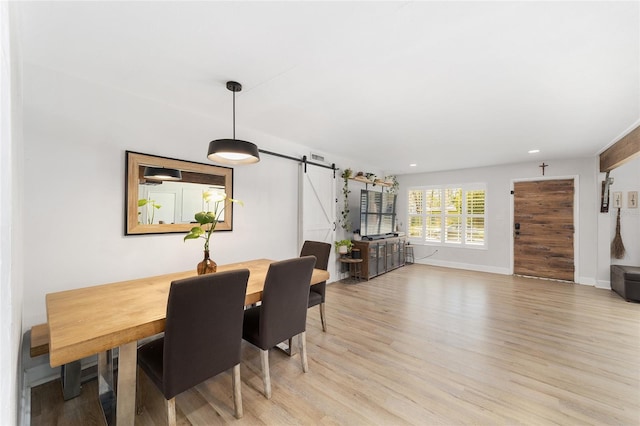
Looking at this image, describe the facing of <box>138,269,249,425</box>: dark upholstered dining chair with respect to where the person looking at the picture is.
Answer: facing away from the viewer and to the left of the viewer

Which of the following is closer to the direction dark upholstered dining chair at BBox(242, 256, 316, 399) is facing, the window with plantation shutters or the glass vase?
the glass vase

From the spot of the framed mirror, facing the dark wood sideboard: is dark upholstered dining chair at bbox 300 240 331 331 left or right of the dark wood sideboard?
right

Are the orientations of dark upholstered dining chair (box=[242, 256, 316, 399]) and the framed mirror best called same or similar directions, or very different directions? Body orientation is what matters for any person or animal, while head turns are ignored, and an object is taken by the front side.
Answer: very different directions

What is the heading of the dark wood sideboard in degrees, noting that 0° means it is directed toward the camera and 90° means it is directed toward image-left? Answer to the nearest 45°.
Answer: approximately 315°

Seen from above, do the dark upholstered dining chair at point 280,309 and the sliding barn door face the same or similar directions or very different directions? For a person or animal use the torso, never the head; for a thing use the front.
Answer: very different directions

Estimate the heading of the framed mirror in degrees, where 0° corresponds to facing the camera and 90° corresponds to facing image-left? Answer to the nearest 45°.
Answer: approximately 315°

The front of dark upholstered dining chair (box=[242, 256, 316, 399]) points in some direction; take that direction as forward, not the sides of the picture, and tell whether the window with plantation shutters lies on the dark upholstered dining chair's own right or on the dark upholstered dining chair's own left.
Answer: on the dark upholstered dining chair's own right

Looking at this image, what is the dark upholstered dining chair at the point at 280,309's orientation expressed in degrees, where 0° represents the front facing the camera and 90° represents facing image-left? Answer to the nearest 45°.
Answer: approximately 135°

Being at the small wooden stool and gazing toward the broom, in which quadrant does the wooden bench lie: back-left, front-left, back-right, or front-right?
back-right

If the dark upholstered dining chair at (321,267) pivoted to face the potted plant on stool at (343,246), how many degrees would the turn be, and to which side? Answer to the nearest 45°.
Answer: approximately 135° to its right
